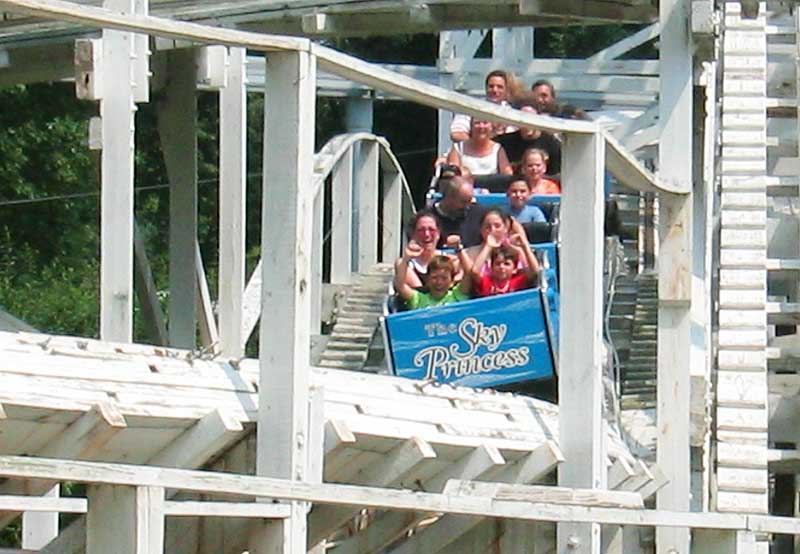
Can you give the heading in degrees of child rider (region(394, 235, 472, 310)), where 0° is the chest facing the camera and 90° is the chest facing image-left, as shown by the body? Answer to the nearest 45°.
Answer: approximately 0°

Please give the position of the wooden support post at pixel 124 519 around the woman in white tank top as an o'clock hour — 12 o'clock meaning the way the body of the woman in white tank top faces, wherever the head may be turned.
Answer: The wooden support post is roughly at 12 o'clock from the woman in white tank top.

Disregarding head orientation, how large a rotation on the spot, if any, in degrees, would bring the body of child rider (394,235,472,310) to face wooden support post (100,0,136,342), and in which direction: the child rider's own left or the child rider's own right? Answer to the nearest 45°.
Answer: approximately 45° to the child rider's own right

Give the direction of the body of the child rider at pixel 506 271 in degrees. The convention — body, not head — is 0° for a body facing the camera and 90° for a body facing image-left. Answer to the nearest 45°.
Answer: approximately 0°
